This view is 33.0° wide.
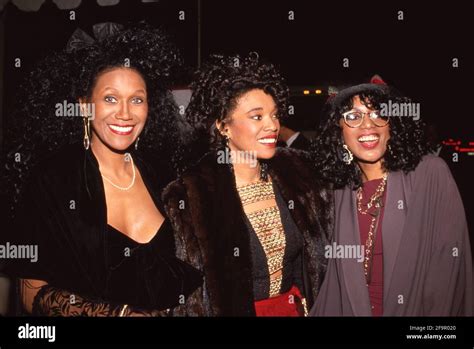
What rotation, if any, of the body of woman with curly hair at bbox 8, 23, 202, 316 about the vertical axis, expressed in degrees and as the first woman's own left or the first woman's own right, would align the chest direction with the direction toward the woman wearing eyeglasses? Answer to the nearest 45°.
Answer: approximately 45° to the first woman's own left

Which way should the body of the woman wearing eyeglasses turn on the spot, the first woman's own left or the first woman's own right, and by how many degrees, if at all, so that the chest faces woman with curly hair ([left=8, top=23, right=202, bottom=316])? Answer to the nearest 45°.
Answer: approximately 45° to the first woman's own right

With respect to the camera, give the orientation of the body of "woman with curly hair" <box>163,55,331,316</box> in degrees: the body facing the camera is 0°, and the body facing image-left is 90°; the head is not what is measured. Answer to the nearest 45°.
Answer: approximately 315°

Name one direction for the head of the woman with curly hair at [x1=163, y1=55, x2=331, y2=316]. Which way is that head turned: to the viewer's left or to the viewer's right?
to the viewer's right

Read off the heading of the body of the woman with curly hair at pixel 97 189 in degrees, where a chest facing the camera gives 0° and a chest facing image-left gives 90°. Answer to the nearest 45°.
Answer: approximately 315°
